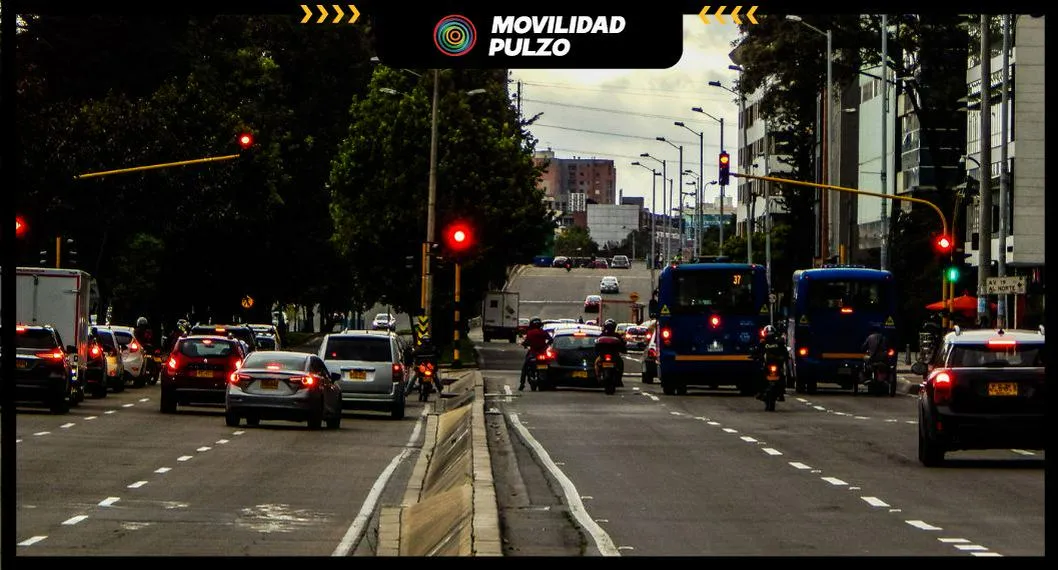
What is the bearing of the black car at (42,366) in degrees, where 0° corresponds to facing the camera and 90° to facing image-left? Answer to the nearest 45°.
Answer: approximately 180°

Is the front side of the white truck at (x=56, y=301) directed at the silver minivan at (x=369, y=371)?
no

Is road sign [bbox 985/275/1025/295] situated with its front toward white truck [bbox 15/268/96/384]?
no

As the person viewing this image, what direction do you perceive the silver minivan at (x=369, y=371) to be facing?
facing away from the viewer

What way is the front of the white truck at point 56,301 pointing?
away from the camera

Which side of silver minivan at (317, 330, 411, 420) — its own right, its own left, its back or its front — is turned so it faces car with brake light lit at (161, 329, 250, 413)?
left

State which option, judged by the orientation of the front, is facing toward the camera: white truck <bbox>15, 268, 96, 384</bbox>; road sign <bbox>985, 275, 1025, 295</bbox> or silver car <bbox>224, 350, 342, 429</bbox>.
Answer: the road sign

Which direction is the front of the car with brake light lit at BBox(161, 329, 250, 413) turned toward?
away from the camera

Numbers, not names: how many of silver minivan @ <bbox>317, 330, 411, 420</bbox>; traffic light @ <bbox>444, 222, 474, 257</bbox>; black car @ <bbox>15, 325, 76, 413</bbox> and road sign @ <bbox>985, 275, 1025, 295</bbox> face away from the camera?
2

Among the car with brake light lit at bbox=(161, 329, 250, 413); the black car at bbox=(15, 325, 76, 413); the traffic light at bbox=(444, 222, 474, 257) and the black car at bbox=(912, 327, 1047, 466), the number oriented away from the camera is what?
3

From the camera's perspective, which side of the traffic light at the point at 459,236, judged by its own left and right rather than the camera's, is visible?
front

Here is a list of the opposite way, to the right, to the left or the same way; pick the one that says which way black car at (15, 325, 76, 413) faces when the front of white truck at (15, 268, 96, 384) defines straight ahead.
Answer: the same way

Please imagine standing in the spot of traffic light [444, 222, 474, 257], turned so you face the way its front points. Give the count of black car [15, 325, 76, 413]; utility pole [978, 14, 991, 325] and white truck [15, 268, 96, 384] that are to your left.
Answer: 1

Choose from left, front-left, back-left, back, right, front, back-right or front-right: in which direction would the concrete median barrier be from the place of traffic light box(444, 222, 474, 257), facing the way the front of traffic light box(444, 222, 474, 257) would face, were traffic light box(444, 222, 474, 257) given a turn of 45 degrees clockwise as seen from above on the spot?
front-left

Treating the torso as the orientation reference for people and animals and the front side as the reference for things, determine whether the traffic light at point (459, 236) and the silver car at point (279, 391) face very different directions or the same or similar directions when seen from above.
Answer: very different directions

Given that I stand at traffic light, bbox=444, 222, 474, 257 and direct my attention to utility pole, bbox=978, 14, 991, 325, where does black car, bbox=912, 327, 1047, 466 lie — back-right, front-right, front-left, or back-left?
front-right
